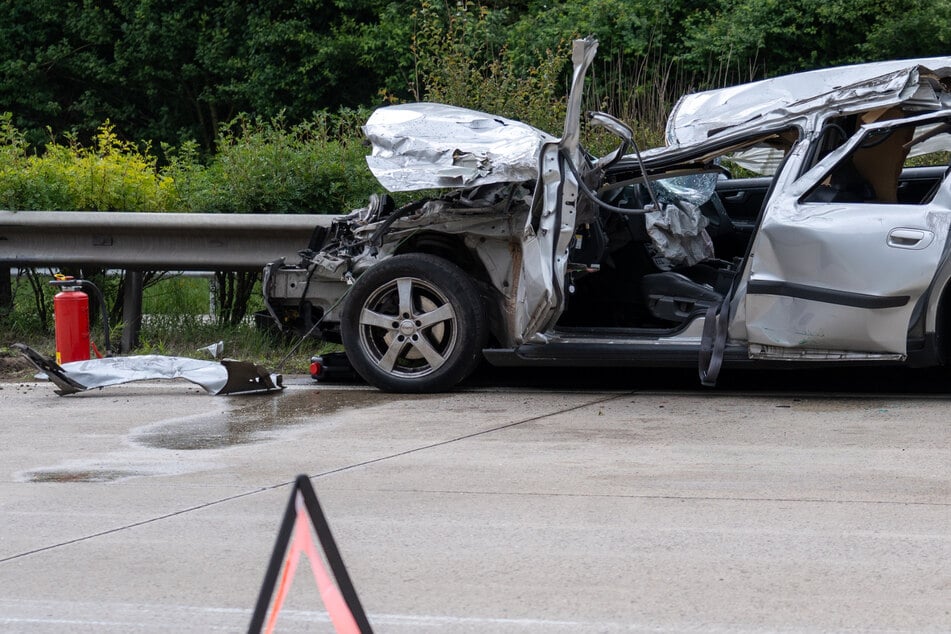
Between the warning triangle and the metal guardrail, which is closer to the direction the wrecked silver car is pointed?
the metal guardrail

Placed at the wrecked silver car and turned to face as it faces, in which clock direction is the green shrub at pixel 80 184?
The green shrub is roughly at 1 o'clock from the wrecked silver car.

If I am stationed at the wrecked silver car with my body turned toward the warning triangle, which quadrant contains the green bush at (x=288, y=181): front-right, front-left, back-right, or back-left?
back-right

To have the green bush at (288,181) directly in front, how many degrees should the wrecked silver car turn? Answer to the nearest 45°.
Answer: approximately 45° to its right

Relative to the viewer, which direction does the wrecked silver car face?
to the viewer's left

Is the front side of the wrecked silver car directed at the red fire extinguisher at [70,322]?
yes

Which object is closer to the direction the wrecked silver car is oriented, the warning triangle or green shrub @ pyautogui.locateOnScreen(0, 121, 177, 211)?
the green shrub

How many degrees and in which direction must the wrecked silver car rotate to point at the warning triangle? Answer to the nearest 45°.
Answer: approximately 90° to its left

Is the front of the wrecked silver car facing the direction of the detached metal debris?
yes

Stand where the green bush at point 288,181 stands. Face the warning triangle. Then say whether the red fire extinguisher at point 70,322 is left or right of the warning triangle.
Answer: right
